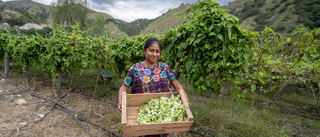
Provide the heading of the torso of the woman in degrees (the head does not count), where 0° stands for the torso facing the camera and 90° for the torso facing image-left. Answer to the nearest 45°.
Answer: approximately 0°

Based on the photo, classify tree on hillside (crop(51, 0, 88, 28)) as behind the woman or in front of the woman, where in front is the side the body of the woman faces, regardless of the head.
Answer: behind
